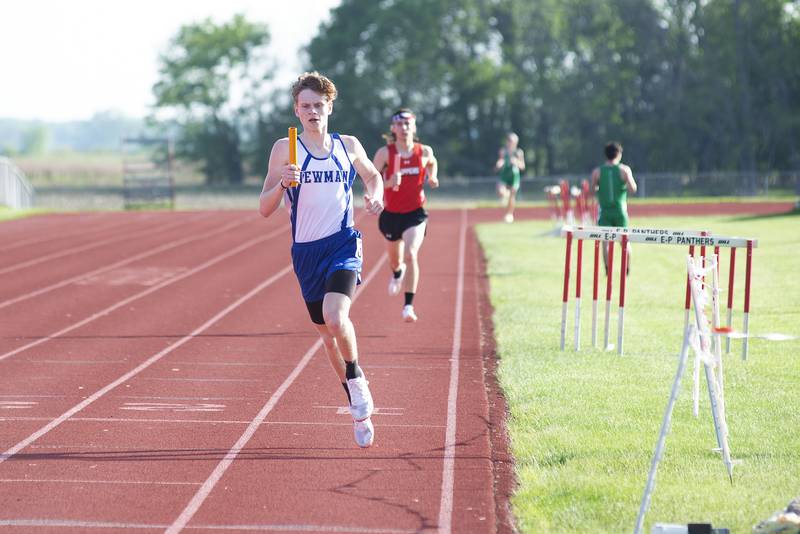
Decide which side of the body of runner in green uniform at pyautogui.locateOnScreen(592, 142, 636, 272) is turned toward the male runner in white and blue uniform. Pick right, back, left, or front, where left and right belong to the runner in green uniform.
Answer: back

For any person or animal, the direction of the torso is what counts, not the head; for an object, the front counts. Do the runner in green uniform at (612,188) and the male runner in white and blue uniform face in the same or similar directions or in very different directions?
very different directions

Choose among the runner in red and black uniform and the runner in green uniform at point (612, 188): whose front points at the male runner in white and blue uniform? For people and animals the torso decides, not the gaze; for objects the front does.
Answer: the runner in red and black uniform

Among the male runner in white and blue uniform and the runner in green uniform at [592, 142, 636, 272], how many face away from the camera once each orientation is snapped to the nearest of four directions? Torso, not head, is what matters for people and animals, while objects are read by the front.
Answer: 1

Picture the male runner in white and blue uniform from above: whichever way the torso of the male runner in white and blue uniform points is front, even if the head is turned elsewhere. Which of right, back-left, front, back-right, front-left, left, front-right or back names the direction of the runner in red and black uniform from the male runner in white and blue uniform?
back

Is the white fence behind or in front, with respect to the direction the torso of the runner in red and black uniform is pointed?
behind

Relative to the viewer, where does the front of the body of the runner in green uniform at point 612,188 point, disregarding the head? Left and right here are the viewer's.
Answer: facing away from the viewer

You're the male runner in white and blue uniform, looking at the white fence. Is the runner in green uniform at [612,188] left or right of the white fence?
right

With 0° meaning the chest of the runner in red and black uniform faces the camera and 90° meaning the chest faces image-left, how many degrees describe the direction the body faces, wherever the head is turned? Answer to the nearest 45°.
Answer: approximately 0°

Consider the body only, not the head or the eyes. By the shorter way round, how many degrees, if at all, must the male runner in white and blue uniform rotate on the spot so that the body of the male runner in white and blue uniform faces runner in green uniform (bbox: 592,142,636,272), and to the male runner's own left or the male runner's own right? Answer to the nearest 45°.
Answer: approximately 135° to the male runner's own left

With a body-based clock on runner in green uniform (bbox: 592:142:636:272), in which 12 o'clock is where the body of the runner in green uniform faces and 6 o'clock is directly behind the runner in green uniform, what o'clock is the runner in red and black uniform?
The runner in red and black uniform is roughly at 7 o'clock from the runner in green uniform.

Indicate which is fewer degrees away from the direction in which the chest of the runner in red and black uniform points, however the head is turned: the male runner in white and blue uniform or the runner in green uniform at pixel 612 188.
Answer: the male runner in white and blue uniform
